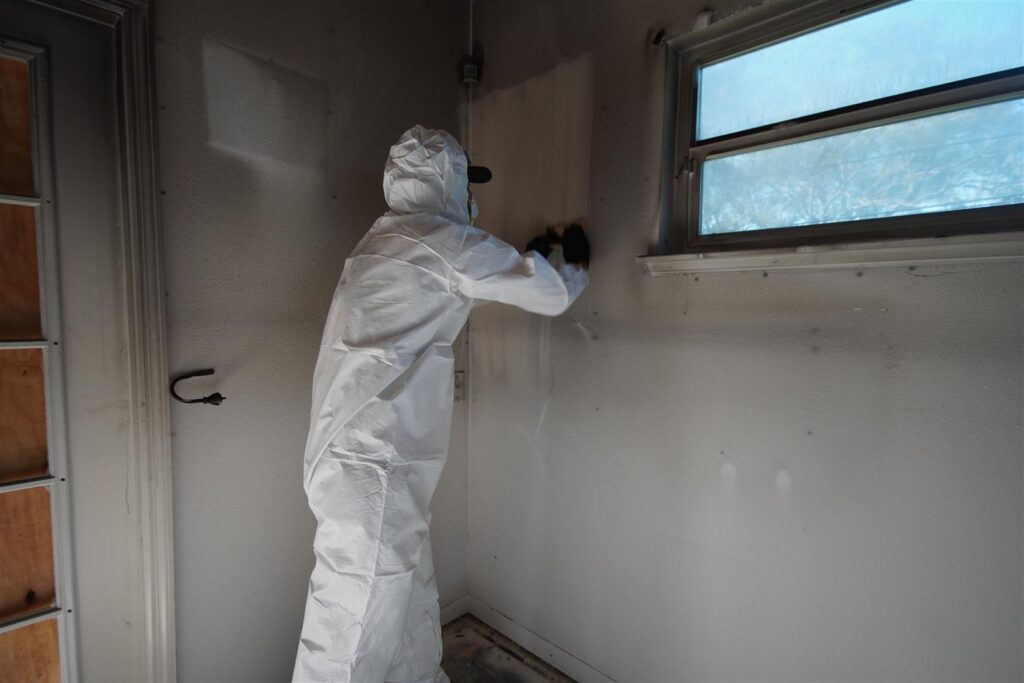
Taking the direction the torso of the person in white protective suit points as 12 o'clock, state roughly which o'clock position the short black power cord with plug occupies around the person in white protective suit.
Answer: The short black power cord with plug is roughly at 8 o'clock from the person in white protective suit.

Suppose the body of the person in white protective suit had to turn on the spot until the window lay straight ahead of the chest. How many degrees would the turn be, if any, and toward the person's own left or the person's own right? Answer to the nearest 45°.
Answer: approximately 45° to the person's own right

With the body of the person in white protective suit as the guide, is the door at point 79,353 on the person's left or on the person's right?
on the person's left

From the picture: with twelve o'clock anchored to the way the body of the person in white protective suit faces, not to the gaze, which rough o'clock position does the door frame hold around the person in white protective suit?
The door frame is roughly at 8 o'clock from the person in white protective suit.

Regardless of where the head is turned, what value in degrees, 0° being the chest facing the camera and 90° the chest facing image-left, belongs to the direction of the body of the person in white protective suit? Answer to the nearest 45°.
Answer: approximately 225°

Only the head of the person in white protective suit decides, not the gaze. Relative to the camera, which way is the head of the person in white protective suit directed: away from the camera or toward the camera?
away from the camera

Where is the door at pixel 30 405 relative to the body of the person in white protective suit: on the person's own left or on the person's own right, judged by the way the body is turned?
on the person's own left
